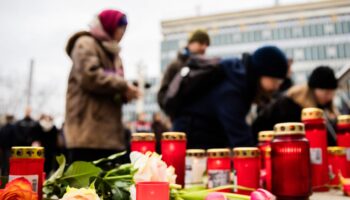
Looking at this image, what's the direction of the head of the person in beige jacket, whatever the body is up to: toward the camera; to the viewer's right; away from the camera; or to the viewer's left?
to the viewer's right

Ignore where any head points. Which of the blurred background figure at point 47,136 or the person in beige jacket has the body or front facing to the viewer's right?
the person in beige jacket

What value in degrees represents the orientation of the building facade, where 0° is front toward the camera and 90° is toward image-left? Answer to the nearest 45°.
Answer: approximately 45°

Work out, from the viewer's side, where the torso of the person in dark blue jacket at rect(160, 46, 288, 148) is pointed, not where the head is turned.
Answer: to the viewer's right
